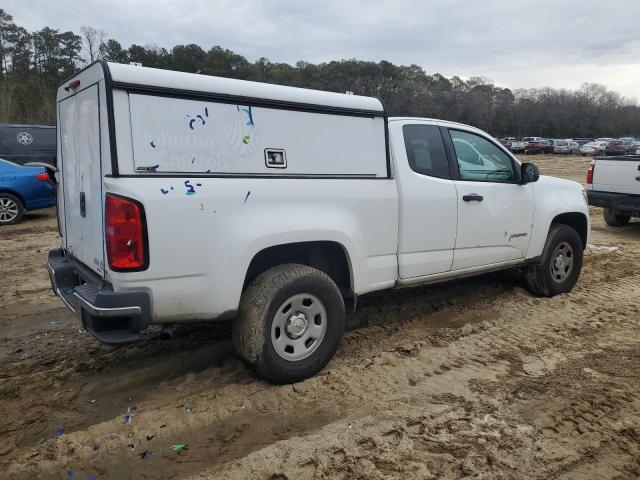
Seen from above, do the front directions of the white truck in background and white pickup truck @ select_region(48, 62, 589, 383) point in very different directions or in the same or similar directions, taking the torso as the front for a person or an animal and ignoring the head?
same or similar directions

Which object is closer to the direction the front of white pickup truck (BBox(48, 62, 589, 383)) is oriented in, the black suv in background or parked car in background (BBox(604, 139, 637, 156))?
the parked car in background

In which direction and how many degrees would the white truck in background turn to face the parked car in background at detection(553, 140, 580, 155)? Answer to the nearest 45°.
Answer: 0° — it already faces it

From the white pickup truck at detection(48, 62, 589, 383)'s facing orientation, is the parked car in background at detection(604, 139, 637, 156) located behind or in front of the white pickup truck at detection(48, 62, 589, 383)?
in front

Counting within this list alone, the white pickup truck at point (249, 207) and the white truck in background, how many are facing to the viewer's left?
0

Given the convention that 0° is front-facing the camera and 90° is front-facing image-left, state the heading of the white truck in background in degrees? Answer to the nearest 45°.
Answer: approximately 180°

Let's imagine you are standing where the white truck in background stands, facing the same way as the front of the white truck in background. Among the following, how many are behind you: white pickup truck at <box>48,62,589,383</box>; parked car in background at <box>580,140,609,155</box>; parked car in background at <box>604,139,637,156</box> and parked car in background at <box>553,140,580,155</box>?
1

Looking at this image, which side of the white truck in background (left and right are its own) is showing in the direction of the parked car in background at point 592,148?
front

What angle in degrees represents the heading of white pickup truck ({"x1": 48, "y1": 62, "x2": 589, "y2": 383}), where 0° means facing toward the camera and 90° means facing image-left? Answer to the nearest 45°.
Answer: approximately 225°

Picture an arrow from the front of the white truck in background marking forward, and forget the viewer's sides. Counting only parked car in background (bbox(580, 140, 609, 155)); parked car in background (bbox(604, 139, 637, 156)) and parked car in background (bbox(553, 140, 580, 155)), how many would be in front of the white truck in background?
3

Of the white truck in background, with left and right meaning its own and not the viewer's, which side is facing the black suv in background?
left

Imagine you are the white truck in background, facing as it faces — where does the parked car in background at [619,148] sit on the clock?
The parked car in background is roughly at 12 o'clock from the white truck in background.
